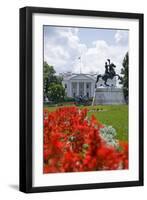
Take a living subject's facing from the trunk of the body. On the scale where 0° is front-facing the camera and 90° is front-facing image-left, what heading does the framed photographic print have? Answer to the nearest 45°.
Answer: approximately 315°
